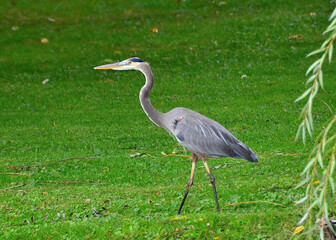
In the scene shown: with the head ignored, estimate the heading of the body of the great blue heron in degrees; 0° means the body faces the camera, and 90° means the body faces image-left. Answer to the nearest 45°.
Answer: approximately 90°
